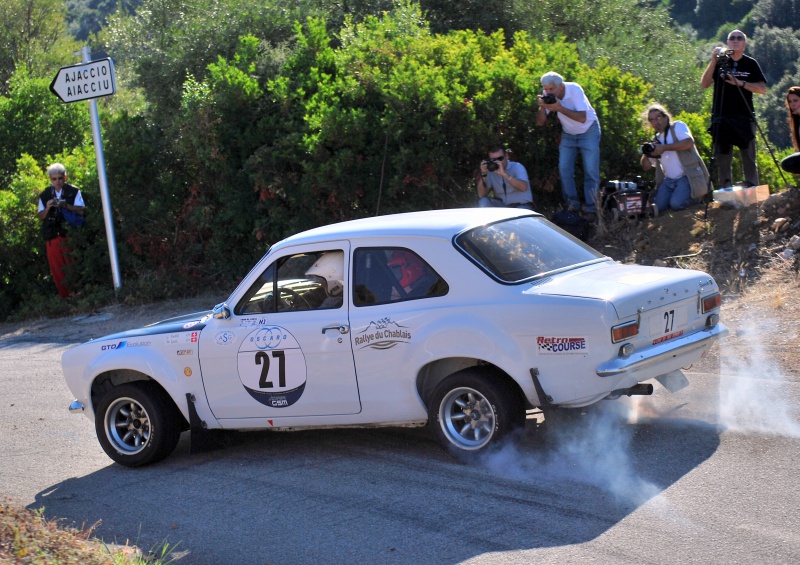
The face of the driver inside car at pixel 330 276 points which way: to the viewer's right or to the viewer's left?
to the viewer's left

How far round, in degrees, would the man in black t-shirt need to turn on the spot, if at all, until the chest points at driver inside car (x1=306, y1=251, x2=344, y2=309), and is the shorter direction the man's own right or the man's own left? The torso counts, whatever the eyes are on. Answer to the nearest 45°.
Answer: approximately 45° to the man's own right

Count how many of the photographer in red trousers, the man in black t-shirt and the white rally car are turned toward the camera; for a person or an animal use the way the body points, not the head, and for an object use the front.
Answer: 2

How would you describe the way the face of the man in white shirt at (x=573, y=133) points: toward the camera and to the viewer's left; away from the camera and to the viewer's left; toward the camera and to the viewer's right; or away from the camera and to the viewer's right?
toward the camera and to the viewer's left

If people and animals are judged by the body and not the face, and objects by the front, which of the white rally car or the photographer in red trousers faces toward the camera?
the photographer in red trousers

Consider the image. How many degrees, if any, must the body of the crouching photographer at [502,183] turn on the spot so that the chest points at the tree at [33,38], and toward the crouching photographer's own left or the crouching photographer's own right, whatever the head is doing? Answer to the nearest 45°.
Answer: approximately 90° to the crouching photographer's own right

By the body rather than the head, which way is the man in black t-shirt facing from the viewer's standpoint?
toward the camera

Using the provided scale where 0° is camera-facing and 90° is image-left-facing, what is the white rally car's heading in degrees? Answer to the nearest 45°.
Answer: approximately 135°

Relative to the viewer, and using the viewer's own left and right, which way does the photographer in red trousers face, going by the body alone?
facing the viewer

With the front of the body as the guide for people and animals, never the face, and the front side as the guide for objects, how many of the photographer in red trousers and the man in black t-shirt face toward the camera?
2

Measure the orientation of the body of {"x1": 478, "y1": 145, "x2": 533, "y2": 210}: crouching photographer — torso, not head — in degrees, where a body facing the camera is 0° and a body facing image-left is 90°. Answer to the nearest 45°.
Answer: approximately 45°

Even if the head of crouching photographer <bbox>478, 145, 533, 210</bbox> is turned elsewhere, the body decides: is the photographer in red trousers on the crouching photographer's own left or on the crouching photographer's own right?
on the crouching photographer's own right
